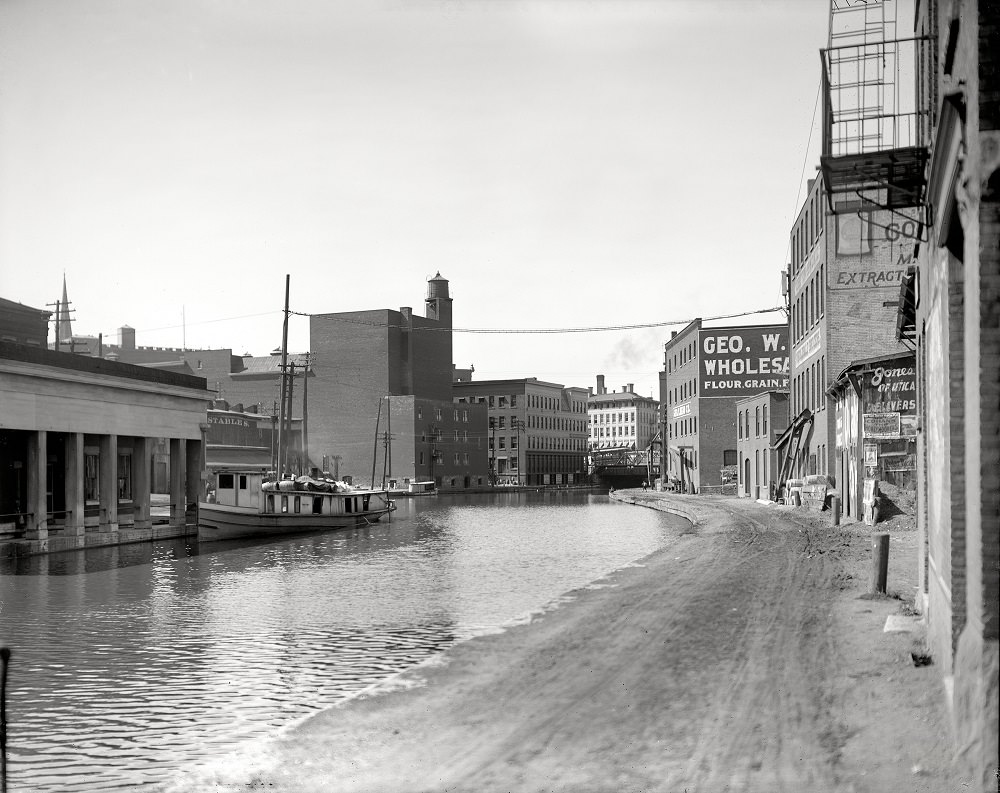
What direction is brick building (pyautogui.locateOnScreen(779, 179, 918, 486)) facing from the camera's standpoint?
to the viewer's left

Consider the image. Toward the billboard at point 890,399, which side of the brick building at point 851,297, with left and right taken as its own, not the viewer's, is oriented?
left

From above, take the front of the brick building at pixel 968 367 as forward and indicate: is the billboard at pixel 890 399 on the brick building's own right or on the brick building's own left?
on the brick building's own right

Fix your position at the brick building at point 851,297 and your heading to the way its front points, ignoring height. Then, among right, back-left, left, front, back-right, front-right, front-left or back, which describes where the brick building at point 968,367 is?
left

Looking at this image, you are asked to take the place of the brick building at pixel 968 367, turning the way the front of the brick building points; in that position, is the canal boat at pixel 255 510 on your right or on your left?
on your right

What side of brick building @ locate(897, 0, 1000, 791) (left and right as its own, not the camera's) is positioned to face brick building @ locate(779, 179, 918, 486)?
right

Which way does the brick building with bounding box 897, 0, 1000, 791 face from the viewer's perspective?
to the viewer's left
